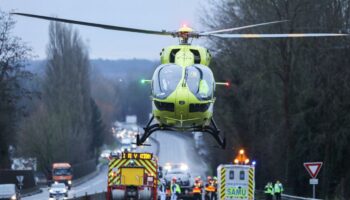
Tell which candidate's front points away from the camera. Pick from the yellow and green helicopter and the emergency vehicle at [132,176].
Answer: the emergency vehicle

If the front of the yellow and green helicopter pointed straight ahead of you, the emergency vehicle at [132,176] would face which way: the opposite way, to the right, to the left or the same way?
the opposite way

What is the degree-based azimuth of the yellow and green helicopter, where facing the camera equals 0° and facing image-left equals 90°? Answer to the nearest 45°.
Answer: approximately 0°

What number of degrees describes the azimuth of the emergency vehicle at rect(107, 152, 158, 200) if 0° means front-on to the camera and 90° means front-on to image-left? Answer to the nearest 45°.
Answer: approximately 180°

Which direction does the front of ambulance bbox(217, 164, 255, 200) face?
away from the camera

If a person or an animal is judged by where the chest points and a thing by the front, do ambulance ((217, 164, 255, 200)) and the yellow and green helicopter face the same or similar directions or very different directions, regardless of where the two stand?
very different directions

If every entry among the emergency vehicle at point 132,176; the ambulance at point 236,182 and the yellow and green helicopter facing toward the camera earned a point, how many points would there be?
1

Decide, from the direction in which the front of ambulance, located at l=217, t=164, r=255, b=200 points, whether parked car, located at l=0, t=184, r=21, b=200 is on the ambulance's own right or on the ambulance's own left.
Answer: on the ambulance's own left
